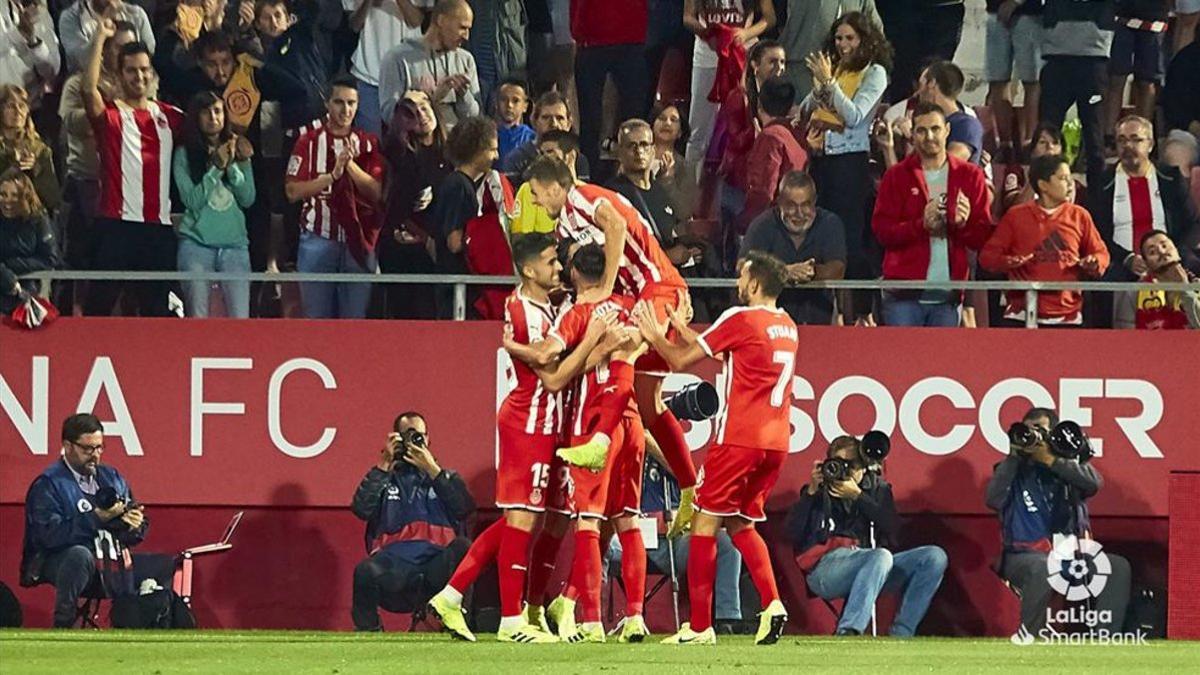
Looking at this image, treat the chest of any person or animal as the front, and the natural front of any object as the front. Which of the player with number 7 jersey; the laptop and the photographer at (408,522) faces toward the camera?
the photographer

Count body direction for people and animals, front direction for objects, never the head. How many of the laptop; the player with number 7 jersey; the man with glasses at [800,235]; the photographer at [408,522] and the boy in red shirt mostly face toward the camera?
3

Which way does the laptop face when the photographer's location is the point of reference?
facing to the left of the viewer

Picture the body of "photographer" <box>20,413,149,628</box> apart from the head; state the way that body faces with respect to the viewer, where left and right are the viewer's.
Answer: facing the viewer and to the right of the viewer

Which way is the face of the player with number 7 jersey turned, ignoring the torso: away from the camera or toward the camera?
away from the camera

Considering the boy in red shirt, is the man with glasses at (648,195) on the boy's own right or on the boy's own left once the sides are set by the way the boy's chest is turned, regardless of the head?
on the boy's own right

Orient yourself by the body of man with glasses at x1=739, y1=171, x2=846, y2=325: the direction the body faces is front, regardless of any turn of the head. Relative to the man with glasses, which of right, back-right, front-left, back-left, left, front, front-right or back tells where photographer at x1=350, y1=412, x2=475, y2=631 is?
right

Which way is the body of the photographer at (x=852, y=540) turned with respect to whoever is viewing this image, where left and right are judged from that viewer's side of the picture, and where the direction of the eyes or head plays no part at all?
facing the viewer

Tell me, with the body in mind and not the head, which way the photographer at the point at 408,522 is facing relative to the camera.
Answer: toward the camera

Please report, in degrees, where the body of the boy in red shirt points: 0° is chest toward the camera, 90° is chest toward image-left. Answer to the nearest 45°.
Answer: approximately 0°

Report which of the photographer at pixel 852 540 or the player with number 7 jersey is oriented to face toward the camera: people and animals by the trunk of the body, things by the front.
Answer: the photographer

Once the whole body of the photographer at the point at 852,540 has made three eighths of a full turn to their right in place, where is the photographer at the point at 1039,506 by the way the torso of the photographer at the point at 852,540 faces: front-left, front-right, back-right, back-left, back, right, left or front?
back-right

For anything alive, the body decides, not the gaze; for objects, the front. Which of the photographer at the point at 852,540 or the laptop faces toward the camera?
the photographer

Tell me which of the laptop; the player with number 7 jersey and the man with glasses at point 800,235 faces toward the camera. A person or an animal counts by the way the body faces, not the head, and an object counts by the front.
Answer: the man with glasses

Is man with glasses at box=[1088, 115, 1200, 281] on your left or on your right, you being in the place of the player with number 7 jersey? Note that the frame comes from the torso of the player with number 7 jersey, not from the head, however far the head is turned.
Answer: on your right

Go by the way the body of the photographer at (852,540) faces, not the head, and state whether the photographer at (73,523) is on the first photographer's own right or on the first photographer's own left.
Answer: on the first photographer's own right

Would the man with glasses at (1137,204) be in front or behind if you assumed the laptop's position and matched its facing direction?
behind

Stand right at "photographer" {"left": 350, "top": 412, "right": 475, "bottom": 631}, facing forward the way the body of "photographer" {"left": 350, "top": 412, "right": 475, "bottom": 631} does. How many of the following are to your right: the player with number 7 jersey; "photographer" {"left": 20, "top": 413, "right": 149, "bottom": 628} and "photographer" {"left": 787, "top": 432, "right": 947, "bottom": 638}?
1
